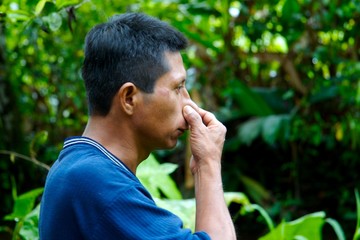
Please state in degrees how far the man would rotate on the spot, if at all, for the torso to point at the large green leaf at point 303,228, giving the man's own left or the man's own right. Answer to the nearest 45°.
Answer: approximately 45° to the man's own left

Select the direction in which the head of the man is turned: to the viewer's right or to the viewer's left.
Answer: to the viewer's right

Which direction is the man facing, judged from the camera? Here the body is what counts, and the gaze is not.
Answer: to the viewer's right

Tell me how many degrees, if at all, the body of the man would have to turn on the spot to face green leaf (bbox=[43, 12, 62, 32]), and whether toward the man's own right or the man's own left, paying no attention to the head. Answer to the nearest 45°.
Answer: approximately 90° to the man's own left

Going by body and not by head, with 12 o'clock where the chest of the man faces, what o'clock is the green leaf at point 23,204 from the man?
The green leaf is roughly at 8 o'clock from the man.

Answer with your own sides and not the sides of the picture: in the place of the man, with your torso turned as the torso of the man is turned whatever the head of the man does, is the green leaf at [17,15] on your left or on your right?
on your left

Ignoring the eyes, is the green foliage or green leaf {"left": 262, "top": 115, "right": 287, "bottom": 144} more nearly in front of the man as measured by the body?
the green leaf

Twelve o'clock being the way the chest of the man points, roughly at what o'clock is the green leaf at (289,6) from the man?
The green leaf is roughly at 10 o'clock from the man.

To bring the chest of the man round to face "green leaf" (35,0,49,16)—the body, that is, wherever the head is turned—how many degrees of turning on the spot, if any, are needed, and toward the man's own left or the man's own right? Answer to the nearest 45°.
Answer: approximately 90° to the man's own left

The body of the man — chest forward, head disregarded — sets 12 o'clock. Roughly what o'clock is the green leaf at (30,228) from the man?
The green leaf is roughly at 8 o'clock from the man.
